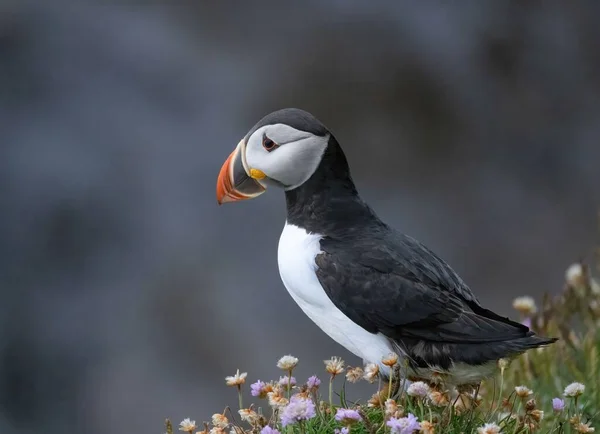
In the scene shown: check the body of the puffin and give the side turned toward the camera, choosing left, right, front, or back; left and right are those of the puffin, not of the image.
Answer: left

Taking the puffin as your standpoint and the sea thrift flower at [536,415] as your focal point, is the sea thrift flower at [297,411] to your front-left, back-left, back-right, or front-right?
back-right
